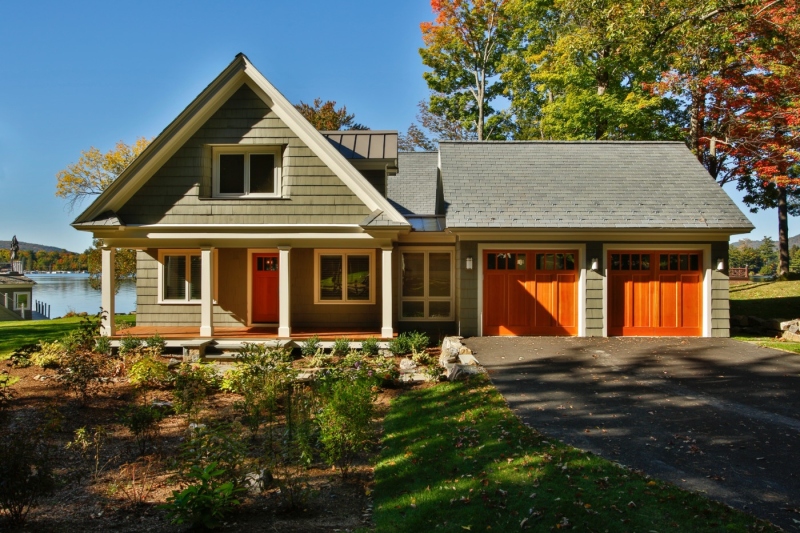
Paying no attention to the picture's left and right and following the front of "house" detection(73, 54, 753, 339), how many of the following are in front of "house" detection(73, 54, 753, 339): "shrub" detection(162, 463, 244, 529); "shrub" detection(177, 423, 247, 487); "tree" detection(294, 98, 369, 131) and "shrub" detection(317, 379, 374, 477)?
3

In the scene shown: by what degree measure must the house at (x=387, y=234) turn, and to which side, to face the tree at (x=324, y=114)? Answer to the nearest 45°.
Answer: approximately 180°

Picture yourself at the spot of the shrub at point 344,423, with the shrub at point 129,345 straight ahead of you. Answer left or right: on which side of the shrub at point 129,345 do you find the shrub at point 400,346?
right

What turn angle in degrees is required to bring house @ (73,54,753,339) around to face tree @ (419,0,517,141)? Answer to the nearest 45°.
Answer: approximately 180°

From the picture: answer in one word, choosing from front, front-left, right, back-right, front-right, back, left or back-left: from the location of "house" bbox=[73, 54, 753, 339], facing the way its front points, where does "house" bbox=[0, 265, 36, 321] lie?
back-right

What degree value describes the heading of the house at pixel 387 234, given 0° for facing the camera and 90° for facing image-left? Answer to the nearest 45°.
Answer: approximately 0°

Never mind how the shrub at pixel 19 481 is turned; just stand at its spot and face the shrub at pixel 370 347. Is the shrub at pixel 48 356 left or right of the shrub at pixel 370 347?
left
